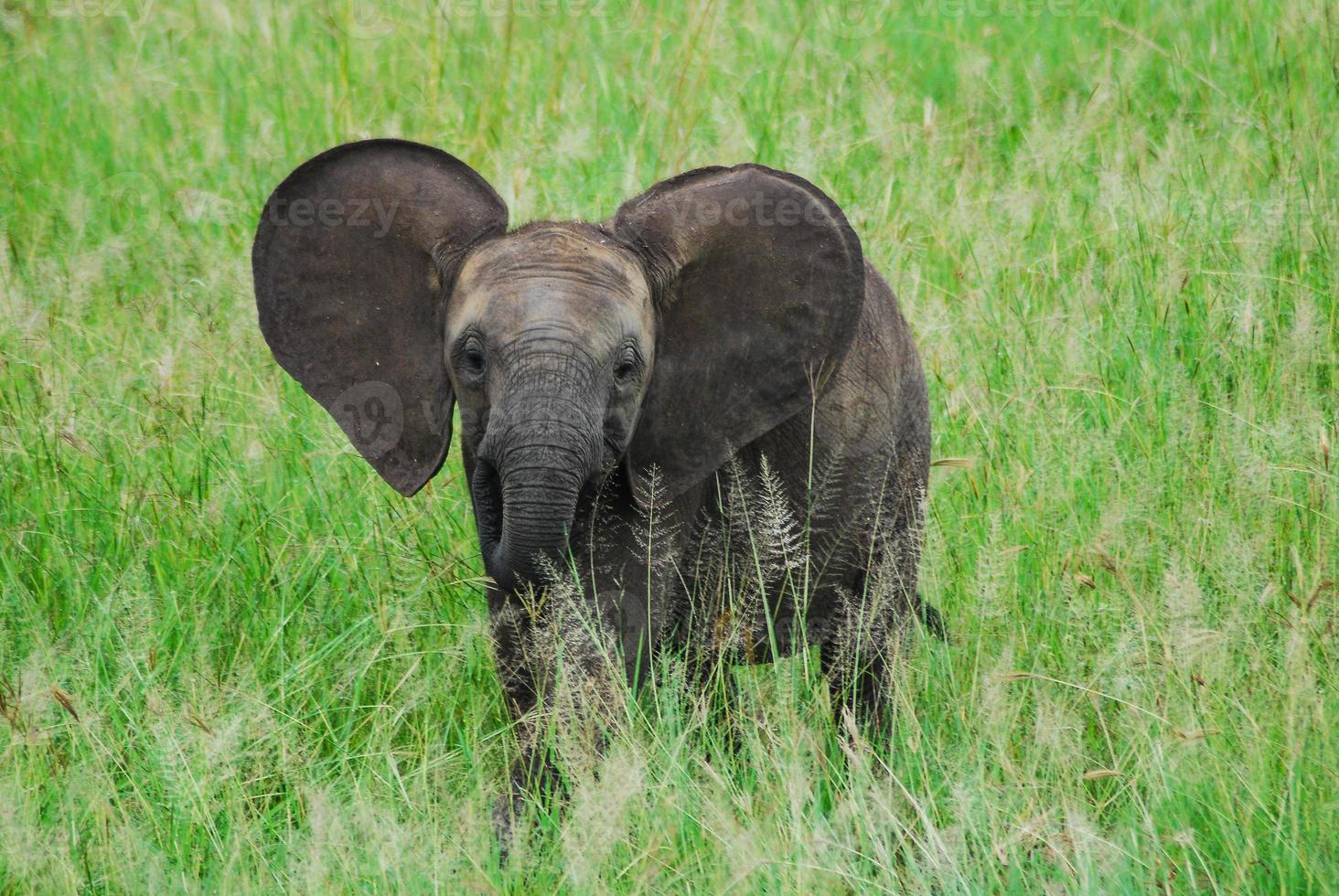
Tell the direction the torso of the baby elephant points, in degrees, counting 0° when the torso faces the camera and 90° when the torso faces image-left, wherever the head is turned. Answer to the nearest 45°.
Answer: approximately 45°
